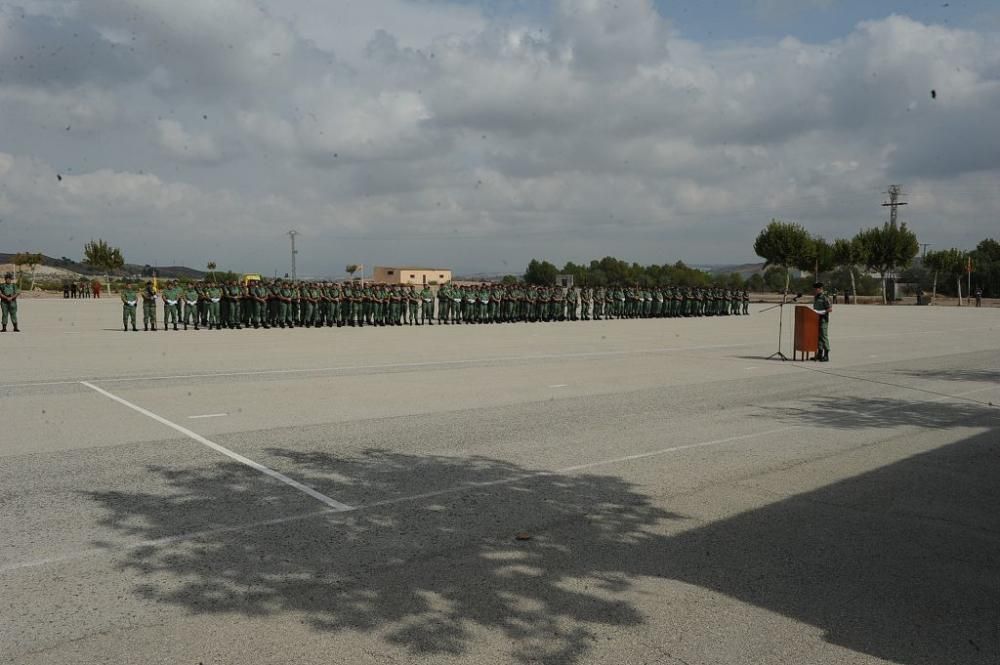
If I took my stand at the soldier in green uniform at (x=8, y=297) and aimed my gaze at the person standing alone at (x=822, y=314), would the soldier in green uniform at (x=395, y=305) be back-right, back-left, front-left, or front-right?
front-left

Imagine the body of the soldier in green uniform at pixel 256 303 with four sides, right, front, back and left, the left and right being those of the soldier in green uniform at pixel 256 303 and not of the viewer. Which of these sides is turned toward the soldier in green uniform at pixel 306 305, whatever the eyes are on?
left

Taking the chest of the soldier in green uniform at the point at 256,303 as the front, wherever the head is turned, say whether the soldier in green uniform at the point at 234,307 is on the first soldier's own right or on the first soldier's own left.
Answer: on the first soldier's own right

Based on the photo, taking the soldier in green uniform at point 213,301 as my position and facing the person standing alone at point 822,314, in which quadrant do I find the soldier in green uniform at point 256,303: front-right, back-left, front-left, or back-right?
front-left

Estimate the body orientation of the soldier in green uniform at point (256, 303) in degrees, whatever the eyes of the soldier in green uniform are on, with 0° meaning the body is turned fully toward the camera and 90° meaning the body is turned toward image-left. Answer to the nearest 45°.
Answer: approximately 315°
